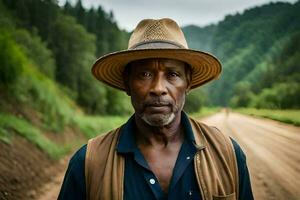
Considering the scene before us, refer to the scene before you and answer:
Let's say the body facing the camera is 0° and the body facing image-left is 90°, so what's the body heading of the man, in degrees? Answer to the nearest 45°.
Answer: approximately 0°
